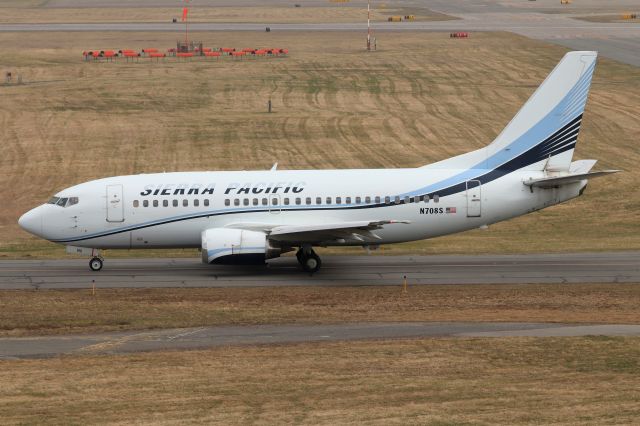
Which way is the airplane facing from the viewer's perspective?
to the viewer's left
